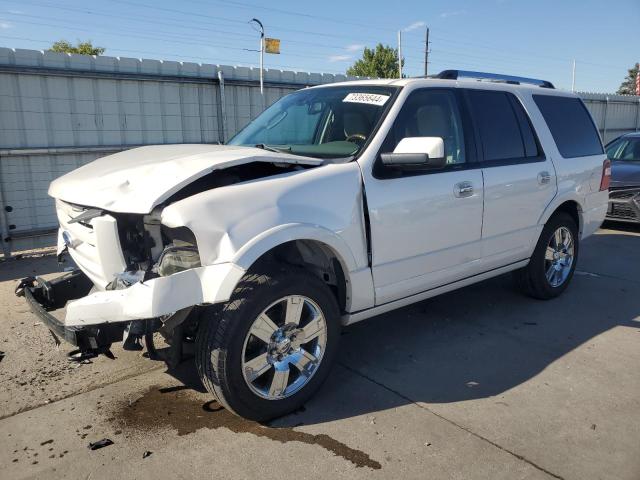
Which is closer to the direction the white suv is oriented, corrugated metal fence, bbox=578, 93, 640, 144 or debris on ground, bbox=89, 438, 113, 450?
the debris on ground

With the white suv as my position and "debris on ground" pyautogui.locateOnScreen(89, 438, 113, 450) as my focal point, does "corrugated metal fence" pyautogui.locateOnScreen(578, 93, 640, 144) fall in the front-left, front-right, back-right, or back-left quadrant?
back-right

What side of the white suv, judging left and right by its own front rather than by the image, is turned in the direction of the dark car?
back

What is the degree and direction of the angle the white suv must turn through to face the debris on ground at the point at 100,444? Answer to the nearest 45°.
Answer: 0° — it already faces it

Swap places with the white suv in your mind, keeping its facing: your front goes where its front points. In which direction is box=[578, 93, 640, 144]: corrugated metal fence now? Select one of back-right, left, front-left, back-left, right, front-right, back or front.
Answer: back

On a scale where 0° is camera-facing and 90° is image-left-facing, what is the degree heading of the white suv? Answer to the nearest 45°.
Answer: approximately 45°

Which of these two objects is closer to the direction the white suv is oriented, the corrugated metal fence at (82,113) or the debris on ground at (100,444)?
the debris on ground

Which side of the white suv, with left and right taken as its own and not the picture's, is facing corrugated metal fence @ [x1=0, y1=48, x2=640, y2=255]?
right
